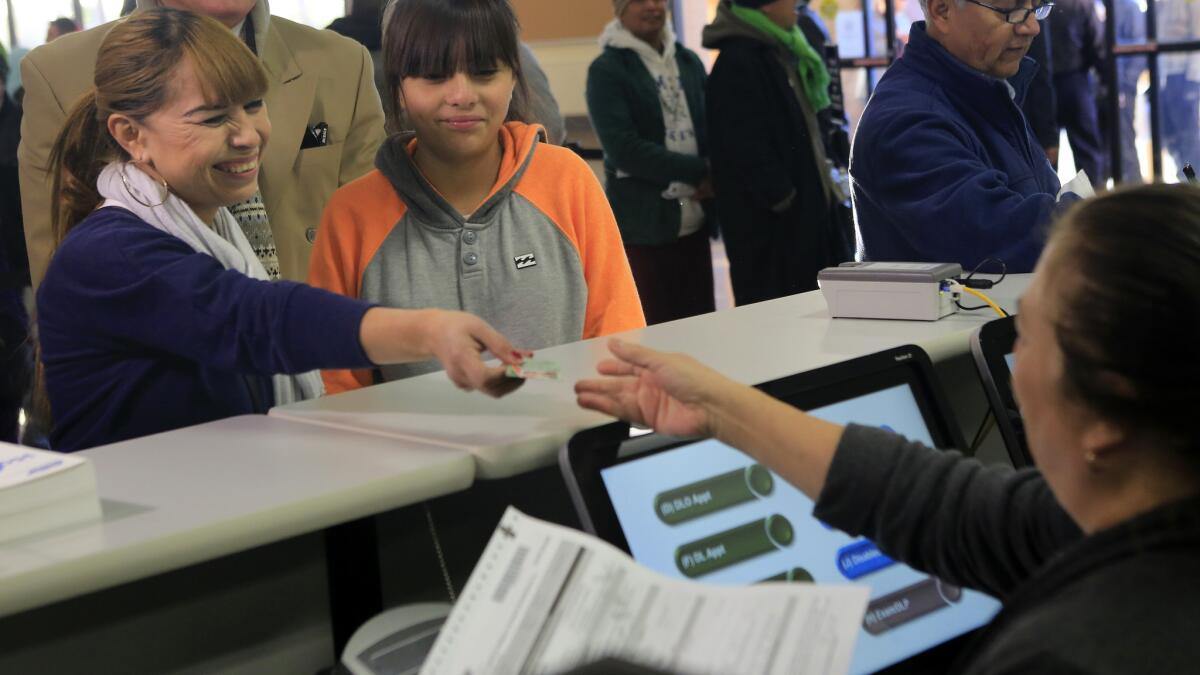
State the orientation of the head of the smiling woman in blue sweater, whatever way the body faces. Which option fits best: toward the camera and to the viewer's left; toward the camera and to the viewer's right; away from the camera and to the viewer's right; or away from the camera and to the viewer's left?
toward the camera and to the viewer's right

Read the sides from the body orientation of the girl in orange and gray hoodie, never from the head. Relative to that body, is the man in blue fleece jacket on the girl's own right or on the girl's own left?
on the girl's own left

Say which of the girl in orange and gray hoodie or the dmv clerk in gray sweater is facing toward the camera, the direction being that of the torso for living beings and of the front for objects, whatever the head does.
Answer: the girl in orange and gray hoodie

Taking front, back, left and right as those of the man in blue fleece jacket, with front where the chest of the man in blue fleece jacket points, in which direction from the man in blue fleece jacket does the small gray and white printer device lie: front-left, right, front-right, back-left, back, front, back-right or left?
front-right

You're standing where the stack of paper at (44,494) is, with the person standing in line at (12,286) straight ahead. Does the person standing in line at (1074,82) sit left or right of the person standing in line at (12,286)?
right

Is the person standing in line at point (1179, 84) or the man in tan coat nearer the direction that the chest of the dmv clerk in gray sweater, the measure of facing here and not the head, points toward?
the man in tan coat

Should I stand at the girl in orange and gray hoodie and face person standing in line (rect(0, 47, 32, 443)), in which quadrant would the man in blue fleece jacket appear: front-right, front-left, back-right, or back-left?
back-right

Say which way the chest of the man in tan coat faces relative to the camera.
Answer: toward the camera

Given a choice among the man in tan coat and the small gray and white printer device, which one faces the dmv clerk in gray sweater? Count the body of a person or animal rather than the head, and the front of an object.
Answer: the man in tan coat

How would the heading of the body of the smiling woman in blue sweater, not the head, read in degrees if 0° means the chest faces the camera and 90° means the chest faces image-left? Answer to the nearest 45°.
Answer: approximately 315°

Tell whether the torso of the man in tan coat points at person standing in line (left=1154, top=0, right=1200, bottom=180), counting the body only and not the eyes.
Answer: no

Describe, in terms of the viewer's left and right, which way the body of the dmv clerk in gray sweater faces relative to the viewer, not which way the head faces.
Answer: facing away from the viewer and to the left of the viewer

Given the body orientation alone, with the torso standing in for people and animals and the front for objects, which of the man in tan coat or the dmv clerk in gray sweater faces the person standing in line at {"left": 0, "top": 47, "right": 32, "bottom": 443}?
the dmv clerk in gray sweater

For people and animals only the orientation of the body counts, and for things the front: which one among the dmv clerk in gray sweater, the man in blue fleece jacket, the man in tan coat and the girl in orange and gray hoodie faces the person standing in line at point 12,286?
the dmv clerk in gray sweater

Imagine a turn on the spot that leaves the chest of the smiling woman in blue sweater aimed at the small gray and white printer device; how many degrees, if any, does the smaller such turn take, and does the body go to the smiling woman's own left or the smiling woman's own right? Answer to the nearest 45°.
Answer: approximately 45° to the smiling woman's own left

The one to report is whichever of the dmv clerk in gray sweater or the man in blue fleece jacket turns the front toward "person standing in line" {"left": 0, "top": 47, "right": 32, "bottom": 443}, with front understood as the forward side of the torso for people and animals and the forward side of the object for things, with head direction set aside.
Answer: the dmv clerk in gray sweater
